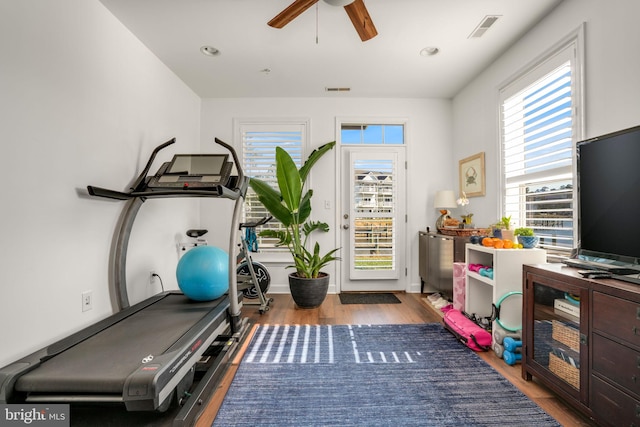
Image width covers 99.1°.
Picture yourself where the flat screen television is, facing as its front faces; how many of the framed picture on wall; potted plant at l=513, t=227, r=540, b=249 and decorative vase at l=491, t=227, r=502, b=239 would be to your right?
3

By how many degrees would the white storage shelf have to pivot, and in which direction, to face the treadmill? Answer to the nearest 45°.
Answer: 0° — it already faces it

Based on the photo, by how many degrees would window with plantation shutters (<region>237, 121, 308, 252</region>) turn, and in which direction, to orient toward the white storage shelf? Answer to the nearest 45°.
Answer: approximately 45° to its left

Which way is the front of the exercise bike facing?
to the viewer's right

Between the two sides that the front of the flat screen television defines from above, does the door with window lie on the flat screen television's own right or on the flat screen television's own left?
on the flat screen television's own right

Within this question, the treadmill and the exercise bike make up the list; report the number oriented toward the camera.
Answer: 0

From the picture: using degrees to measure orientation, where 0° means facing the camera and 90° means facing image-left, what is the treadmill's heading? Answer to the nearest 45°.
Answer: approximately 225°

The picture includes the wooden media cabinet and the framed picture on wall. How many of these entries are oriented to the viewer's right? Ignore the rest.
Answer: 0

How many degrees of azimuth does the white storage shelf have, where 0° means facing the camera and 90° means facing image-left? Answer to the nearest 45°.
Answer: approximately 45°

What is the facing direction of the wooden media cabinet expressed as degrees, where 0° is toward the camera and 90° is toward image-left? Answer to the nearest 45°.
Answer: approximately 45°

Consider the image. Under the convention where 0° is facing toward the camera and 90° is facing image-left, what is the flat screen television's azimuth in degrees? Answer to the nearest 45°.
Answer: approximately 45°

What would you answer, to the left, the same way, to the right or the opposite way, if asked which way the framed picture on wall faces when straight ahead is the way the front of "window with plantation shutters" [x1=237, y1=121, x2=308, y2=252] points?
to the right

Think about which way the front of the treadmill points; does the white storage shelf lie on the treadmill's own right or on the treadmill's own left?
on the treadmill's own right

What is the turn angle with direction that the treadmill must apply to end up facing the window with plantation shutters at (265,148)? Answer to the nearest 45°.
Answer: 0° — it already faces it
